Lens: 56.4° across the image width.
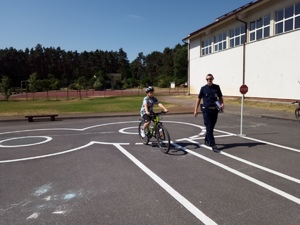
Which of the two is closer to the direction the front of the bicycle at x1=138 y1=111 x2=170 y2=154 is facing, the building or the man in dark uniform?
the man in dark uniform

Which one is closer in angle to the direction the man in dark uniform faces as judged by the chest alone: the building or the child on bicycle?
the child on bicycle

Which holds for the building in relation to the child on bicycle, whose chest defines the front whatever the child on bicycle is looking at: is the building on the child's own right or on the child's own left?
on the child's own left

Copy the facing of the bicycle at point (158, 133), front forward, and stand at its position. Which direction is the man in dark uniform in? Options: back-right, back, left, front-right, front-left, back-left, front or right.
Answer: front-left

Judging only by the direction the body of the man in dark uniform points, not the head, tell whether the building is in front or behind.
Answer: behind

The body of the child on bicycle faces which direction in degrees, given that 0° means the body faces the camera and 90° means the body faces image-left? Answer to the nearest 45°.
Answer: approximately 315°

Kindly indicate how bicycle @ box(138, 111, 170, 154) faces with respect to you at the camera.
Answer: facing the viewer and to the right of the viewer

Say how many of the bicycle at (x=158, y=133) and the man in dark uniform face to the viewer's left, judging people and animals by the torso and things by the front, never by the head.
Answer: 0

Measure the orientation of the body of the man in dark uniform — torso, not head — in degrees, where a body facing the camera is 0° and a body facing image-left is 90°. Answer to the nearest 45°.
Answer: approximately 0°

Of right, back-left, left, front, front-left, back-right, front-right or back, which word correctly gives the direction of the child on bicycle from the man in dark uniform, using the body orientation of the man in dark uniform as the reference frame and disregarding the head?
right

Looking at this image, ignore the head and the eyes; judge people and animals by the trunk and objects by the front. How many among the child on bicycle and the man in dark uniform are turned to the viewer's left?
0

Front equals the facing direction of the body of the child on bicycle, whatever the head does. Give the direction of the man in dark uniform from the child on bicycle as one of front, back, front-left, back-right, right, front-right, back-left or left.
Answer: front-left
